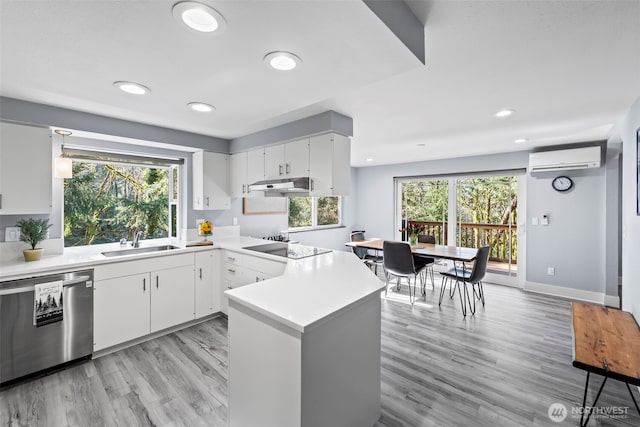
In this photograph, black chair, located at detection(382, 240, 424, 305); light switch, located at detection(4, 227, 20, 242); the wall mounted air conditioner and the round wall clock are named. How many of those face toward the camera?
3

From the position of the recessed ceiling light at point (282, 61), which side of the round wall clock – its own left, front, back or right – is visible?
front

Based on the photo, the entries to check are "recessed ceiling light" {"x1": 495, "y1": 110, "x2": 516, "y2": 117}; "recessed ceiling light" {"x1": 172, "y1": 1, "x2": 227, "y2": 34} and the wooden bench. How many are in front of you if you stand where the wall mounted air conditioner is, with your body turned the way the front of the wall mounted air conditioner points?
3

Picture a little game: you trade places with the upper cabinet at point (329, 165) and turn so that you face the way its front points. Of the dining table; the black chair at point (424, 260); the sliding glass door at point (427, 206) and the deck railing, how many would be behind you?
4

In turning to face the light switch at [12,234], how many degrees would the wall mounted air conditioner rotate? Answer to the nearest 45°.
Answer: approximately 45° to its right

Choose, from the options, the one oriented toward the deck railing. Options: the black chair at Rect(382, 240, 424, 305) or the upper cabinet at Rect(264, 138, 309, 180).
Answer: the black chair

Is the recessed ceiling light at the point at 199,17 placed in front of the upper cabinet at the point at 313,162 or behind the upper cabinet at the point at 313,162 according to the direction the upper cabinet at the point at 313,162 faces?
in front

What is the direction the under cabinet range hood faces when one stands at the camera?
facing the viewer and to the left of the viewer

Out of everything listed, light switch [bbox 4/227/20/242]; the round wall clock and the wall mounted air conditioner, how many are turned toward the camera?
3

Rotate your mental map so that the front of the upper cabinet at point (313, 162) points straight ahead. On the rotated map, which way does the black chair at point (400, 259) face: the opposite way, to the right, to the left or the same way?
the opposite way

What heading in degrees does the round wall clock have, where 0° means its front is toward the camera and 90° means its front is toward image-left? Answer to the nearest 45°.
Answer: approximately 0°

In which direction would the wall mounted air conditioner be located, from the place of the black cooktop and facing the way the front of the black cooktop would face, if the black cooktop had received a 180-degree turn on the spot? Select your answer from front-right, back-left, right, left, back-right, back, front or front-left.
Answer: front-right

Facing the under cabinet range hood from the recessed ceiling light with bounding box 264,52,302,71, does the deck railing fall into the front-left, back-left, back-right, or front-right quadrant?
front-right

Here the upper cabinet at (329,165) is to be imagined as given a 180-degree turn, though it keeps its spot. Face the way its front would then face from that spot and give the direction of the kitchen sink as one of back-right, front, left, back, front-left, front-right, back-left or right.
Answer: back-left

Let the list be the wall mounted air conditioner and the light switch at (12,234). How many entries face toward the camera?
2

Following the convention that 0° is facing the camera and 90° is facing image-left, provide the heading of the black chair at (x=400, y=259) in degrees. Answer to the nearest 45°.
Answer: approximately 225°
